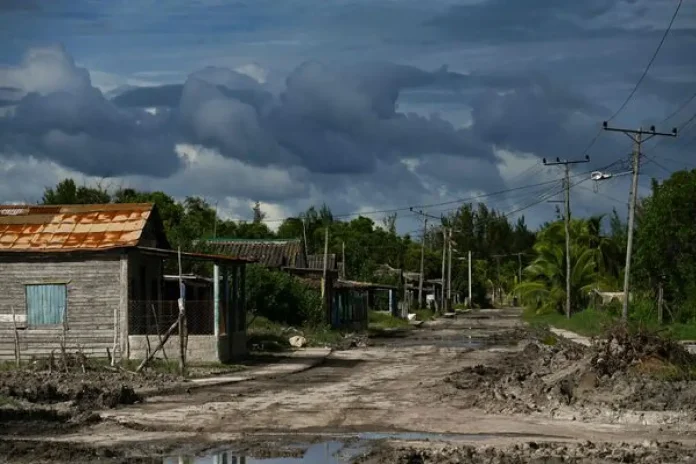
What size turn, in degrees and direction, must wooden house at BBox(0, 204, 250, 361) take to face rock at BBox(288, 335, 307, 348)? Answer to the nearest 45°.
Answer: approximately 45° to its left

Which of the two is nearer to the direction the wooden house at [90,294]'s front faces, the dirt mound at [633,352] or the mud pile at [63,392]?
the dirt mound

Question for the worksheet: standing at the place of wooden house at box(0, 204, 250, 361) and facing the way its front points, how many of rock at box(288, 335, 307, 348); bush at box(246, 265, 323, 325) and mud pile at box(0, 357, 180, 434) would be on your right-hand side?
1

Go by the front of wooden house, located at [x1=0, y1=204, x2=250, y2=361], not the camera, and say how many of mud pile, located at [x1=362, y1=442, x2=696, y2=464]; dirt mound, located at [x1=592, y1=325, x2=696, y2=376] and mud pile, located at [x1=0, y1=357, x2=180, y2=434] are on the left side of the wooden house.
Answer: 0

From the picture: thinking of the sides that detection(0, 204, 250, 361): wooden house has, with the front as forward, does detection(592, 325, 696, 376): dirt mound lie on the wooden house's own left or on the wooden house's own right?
on the wooden house's own right

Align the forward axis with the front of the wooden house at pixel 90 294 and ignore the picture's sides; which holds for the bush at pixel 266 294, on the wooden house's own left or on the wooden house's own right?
on the wooden house's own left

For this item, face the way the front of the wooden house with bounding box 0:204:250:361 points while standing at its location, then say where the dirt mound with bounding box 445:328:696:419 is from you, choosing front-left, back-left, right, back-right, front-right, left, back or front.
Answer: front-right

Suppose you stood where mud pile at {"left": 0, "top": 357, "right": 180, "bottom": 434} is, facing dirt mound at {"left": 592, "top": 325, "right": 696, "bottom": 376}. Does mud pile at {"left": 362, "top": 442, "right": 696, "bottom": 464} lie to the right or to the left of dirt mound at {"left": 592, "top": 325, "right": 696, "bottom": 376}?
right

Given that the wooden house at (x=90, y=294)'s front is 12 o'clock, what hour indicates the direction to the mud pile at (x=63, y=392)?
The mud pile is roughly at 3 o'clock from the wooden house.

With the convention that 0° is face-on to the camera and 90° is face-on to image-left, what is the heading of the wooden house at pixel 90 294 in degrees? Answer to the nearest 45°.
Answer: approximately 270°

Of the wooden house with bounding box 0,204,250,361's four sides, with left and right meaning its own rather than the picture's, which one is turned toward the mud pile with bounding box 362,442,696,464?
right
